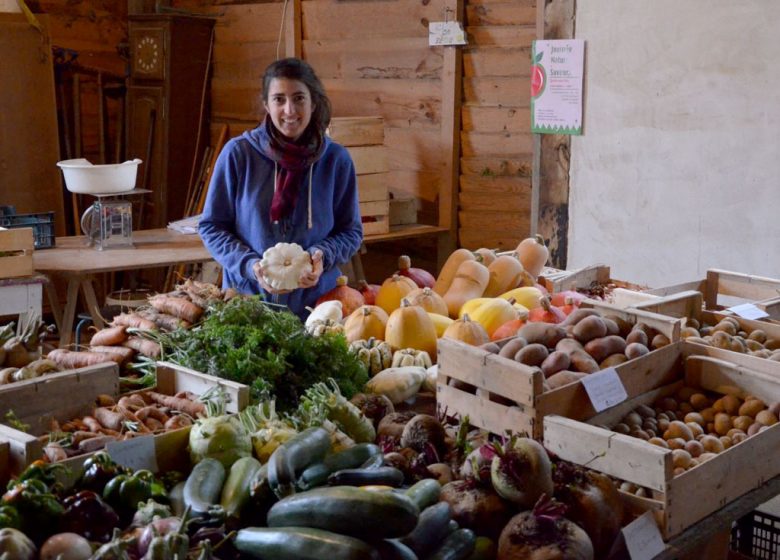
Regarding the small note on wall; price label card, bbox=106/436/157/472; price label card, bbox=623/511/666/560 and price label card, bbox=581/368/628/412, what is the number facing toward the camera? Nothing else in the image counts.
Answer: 4

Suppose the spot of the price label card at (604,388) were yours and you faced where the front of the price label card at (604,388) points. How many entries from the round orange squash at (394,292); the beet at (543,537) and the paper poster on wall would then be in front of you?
1

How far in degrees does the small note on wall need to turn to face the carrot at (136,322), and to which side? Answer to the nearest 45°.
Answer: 0° — it already faces it

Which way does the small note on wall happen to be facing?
toward the camera

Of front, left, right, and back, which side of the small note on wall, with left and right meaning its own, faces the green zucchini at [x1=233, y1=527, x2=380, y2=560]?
front

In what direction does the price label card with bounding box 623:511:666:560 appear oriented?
toward the camera

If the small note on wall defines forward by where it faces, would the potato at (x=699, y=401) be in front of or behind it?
in front

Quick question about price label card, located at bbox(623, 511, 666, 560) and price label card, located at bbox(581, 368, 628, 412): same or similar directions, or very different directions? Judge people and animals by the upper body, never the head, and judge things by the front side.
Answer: same or similar directions

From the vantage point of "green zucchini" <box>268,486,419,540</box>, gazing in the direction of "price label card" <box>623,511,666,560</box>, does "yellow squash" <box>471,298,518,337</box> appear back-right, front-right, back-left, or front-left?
front-left

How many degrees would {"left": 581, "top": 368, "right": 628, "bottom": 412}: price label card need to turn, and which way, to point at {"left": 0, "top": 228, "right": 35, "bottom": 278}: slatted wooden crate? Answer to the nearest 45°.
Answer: approximately 135° to its right

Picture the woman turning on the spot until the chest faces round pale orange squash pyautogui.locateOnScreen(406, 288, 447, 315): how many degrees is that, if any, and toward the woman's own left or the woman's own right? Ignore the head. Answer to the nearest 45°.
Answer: approximately 45° to the woman's own left

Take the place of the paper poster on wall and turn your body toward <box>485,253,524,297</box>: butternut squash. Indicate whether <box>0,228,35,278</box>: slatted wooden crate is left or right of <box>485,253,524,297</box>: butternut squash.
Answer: right

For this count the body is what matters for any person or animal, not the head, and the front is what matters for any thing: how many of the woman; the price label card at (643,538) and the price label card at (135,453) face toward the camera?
3

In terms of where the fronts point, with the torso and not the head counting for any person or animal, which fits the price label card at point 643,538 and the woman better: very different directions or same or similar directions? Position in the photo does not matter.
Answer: same or similar directions

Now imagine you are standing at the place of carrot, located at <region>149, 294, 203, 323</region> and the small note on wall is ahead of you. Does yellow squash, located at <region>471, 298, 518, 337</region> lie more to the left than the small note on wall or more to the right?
right

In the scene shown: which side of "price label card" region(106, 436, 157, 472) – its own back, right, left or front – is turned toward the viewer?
front

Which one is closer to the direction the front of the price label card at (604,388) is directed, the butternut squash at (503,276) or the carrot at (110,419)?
the carrot

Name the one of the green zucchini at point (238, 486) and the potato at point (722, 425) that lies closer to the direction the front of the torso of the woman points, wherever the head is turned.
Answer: the green zucchini

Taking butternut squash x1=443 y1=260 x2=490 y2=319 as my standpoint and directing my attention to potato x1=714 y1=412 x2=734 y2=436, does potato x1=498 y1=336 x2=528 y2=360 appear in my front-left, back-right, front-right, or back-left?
front-right

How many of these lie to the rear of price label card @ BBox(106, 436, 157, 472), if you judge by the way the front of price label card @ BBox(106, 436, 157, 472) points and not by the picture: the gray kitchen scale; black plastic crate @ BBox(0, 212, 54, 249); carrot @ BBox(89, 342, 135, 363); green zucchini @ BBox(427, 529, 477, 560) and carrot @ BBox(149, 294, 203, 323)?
4

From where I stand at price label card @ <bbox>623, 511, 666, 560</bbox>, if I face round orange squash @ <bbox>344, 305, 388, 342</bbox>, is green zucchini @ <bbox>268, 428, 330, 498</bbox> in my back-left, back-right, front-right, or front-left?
front-left
